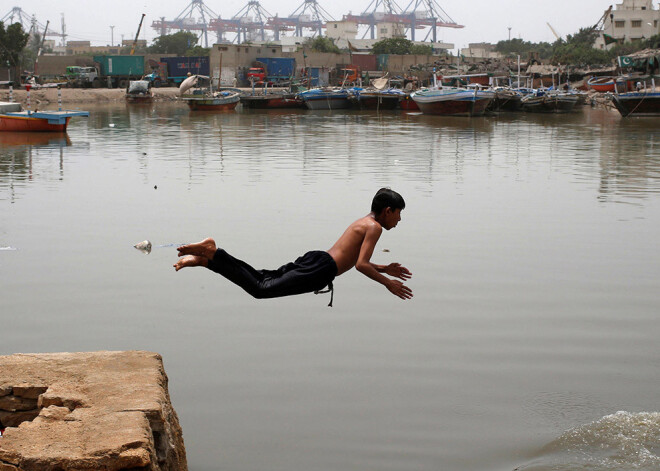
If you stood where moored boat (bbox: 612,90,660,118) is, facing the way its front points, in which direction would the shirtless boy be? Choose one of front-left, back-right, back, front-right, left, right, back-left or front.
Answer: left

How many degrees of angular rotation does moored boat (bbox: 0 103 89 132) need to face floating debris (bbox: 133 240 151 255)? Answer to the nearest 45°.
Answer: approximately 90° to its right

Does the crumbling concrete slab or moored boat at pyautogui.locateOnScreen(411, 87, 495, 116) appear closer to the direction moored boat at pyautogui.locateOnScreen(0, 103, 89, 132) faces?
the moored boat

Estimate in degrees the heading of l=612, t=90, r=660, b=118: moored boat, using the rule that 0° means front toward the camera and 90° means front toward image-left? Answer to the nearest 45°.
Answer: approximately 90°

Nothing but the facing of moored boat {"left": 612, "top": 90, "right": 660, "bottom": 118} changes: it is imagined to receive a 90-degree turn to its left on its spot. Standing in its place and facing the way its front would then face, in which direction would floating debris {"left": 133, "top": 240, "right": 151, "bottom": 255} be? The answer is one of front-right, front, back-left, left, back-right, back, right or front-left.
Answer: front

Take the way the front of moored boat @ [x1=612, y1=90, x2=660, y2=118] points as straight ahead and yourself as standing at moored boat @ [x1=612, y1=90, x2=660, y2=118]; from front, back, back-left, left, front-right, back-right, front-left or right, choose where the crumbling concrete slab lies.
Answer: left

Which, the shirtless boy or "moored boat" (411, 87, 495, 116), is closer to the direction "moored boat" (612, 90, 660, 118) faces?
the moored boat
